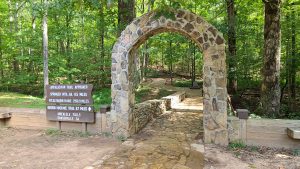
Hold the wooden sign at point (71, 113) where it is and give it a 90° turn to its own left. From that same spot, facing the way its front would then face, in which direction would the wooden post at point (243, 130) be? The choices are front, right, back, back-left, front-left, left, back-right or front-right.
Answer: front-right

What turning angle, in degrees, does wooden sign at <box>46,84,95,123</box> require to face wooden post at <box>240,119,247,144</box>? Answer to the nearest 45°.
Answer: approximately 45° to its left

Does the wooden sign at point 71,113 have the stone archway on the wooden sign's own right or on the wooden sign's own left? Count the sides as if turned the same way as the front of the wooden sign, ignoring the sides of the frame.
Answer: on the wooden sign's own left

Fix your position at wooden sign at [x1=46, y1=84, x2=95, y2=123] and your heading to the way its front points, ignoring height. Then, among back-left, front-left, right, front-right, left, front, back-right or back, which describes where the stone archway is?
front-left

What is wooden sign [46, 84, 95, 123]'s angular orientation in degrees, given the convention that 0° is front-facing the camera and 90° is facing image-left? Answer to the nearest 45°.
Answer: approximately 0°
